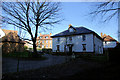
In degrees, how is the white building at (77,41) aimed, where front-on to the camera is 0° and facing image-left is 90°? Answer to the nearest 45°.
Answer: approximately 45°
